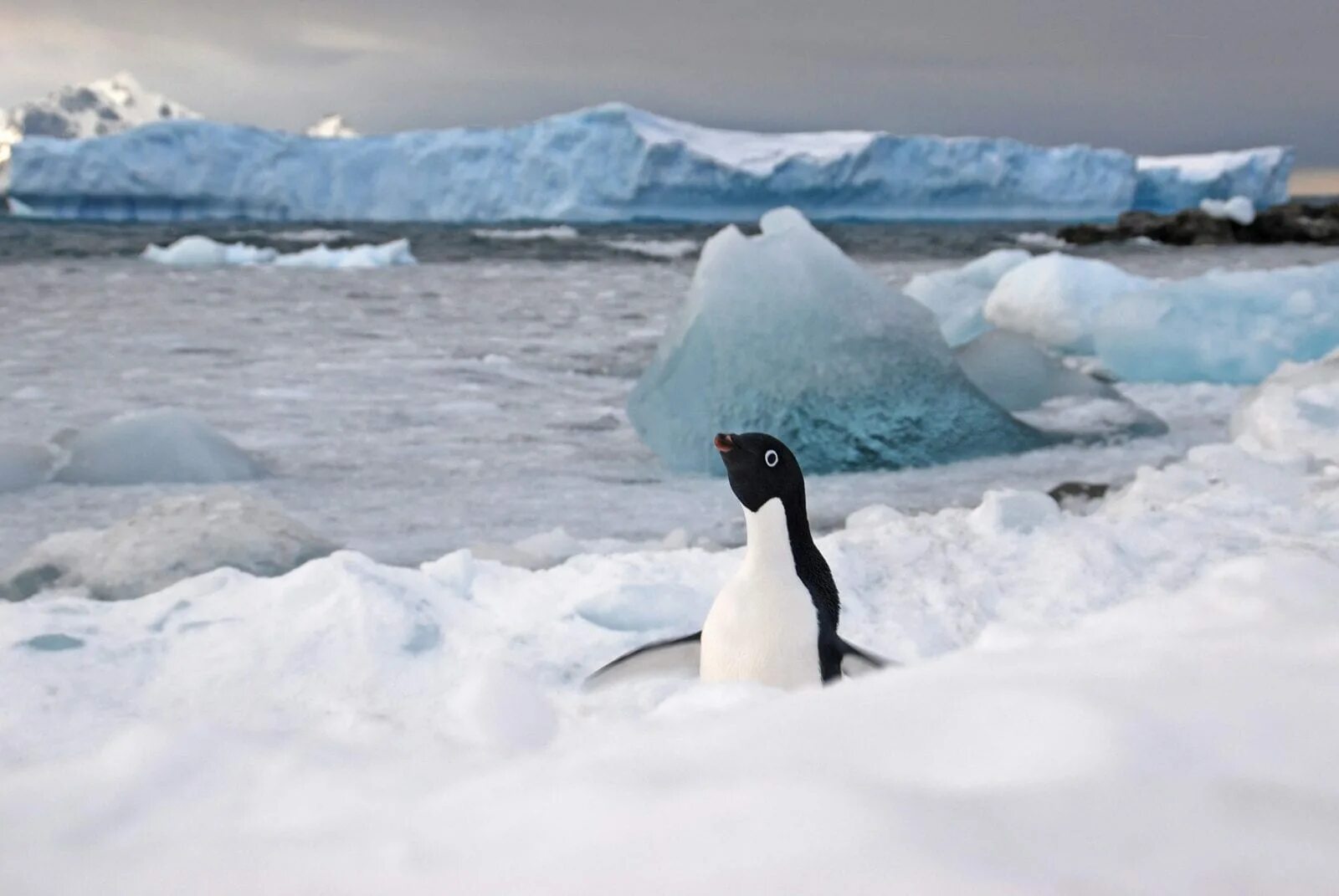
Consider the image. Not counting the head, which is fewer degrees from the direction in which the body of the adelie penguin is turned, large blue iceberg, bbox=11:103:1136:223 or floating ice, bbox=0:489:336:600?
the floating ice

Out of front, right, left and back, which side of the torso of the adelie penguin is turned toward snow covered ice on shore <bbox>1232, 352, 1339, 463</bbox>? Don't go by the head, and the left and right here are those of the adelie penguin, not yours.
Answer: back

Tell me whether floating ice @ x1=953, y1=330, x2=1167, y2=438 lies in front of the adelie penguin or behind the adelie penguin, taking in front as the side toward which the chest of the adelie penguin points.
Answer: behind

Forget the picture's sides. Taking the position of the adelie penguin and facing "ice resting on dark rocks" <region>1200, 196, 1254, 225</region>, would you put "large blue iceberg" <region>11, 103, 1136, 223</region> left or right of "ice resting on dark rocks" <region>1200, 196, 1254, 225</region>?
left

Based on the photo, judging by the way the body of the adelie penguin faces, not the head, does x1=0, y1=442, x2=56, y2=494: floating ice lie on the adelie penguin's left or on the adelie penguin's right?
on the adelie penguin's right

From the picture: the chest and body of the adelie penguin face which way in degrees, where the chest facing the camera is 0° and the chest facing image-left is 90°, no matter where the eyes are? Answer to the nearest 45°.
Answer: approximately 45°

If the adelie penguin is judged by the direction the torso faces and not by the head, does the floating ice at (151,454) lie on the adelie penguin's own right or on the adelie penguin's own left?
on the adelie penguin's own right

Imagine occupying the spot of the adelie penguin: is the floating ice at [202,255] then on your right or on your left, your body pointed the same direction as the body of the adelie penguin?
on your right

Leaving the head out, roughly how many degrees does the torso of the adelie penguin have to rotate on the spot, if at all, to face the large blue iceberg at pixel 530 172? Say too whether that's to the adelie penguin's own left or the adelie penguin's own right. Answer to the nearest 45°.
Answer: approximately 135° to the adelie penguin's own right

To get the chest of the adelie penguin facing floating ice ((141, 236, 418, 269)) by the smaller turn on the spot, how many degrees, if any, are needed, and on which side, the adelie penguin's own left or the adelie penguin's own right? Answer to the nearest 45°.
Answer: approximately 90° to the adelie penguin's own right

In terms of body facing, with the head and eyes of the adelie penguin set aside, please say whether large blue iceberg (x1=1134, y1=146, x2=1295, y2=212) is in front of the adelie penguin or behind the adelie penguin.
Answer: behind

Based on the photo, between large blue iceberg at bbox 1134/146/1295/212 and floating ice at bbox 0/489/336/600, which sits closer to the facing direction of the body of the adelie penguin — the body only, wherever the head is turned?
the floating ice

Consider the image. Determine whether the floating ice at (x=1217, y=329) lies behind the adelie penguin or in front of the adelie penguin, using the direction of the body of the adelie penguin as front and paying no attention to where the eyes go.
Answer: behind
